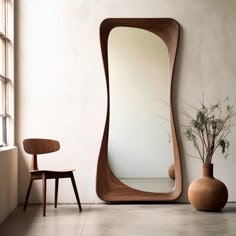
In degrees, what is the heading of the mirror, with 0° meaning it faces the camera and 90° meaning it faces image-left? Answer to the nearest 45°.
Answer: approximately 0°

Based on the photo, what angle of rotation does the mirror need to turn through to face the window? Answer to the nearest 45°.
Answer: approximately 90° to its right

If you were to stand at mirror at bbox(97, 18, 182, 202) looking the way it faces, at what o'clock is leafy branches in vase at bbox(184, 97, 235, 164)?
The leafy branches in vase is roughly at 9 o'clock from the mirror.
